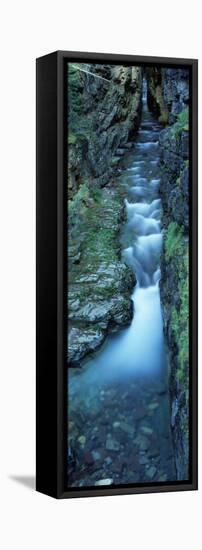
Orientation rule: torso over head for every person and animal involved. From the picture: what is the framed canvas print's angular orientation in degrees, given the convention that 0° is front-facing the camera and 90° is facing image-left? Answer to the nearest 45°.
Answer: approximately 315°
